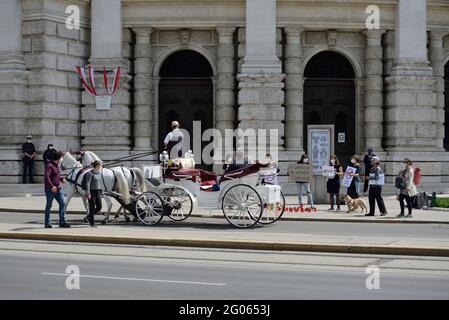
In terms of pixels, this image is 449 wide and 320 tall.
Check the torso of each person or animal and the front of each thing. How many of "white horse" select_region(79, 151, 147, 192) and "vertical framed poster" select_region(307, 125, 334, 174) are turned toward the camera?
1

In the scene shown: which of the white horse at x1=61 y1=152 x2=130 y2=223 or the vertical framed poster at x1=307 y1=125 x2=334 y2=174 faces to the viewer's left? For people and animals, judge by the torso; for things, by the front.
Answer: the white horse

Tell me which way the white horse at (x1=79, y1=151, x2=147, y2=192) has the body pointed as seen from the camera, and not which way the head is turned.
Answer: to the viewer's left

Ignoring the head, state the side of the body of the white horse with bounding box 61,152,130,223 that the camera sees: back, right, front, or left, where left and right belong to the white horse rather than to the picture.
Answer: left

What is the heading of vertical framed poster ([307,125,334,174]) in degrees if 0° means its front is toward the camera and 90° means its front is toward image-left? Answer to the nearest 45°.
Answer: approximately 0°

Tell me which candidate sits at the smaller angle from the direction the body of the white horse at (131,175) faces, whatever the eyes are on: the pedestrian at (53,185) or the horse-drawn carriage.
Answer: the pedestrian

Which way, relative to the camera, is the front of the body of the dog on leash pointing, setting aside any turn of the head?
to the viewer's left
